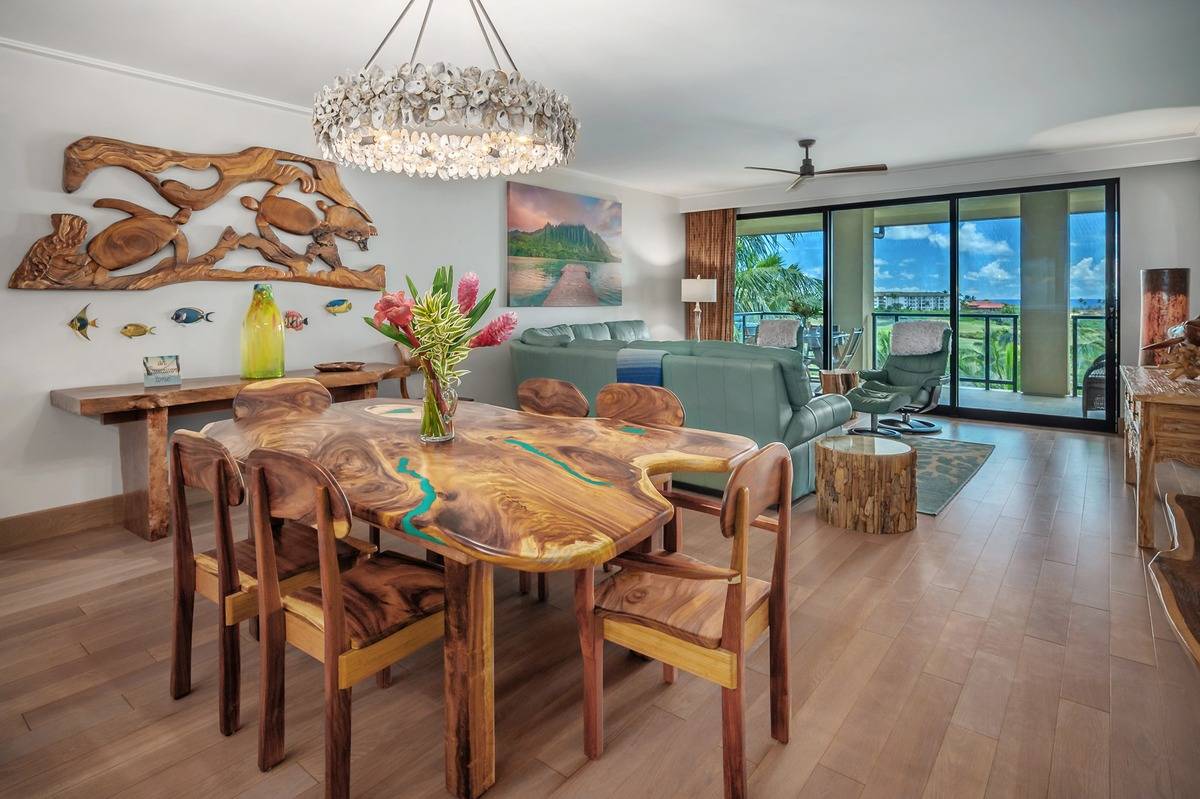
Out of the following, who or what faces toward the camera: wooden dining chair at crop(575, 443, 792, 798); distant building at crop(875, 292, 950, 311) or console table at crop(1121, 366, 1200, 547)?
the distant building

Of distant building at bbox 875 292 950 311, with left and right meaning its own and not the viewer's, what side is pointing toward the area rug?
front

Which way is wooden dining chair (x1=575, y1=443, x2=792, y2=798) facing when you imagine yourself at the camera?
facing away from the viewer and to the left of the viewer

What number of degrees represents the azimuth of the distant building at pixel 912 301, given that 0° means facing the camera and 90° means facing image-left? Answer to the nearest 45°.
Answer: approximately 0°

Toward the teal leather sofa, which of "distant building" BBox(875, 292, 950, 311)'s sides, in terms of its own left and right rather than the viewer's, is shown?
front

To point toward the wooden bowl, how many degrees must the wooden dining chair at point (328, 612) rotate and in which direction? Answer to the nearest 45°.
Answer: approximately 45° to its left

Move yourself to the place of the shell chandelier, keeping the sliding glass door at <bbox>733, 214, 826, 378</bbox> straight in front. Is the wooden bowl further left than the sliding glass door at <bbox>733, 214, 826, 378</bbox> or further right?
left

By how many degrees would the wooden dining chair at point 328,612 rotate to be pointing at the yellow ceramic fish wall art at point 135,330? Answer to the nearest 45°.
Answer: approximately 45° to its left

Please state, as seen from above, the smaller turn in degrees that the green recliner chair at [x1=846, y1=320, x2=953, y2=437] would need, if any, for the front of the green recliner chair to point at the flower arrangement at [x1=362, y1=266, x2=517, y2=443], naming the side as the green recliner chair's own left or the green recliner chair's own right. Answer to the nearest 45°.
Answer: approximately 45° to the green recliner chair's own left

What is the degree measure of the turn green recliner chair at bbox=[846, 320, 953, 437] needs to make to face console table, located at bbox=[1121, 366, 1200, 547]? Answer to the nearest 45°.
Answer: approximately 45° to its left

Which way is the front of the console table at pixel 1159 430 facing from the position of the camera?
facing to the left of the viewer

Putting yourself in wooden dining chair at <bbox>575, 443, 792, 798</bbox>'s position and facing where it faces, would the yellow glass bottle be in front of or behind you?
in front

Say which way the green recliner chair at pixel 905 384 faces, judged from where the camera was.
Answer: facing the viewer and to the left of the viewer

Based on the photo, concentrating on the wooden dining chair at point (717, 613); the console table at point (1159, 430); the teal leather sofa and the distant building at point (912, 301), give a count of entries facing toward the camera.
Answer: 1

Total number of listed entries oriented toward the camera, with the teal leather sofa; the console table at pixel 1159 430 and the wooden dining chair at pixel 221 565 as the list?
0
